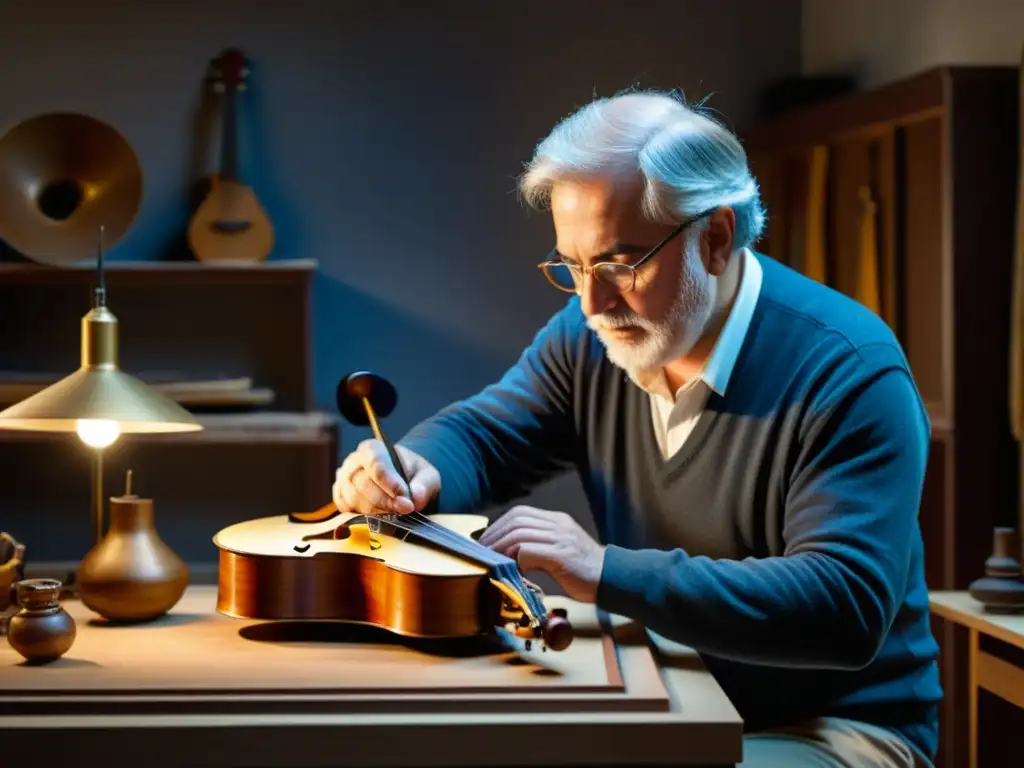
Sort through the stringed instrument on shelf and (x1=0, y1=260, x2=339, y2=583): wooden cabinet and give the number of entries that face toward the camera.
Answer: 2

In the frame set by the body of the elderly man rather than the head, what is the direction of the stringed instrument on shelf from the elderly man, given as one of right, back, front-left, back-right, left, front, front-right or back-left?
right

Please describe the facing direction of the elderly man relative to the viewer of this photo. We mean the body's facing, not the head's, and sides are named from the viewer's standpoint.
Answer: facing the viewer and to the left of the viewer

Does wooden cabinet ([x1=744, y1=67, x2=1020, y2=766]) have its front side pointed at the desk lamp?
yes

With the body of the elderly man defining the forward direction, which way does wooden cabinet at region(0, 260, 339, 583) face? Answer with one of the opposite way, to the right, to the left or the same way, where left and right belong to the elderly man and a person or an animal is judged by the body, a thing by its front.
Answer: to the left

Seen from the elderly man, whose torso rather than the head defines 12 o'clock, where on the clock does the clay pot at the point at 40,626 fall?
The clay pot is roughly at 1 o'clock from the elderly man.

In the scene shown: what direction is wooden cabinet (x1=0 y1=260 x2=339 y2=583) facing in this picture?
toward the camera

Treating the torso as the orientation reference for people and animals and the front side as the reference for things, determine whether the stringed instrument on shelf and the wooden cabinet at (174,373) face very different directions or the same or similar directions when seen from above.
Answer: same or similar directions

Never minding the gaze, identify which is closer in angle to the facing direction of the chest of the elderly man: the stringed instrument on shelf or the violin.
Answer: the violin

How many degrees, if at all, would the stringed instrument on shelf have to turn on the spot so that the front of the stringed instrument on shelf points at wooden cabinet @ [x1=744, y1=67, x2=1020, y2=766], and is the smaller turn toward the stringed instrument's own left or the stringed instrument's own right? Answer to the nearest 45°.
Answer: approximately 45° to the stringed instrument's own left

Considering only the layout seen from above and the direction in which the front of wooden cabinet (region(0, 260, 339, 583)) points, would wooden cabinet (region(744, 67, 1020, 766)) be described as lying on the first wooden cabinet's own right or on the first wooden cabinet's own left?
on the first wooden cabinet's own left

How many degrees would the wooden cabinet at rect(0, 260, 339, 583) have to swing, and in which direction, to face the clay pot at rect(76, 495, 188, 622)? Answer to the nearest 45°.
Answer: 0° — it already faces it

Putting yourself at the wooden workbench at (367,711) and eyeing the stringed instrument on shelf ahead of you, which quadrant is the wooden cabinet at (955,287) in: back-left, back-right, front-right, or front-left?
front-right

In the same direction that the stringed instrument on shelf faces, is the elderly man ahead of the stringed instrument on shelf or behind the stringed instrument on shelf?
ahead

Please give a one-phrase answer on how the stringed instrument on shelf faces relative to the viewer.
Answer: facing the viewer
